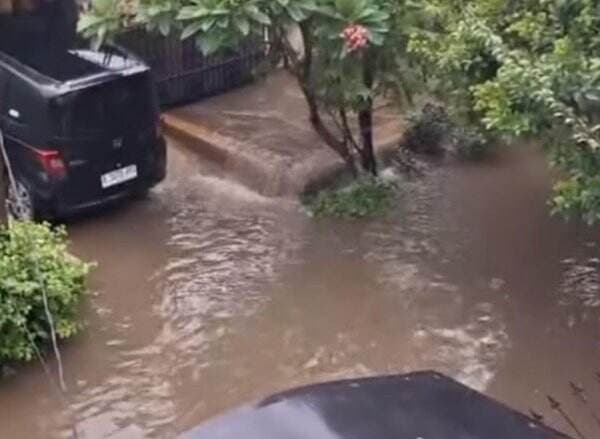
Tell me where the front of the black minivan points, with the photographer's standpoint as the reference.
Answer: facing away from the viewer and to the left of the viewer

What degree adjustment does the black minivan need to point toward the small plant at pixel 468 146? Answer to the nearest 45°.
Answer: approximately 135° to its right

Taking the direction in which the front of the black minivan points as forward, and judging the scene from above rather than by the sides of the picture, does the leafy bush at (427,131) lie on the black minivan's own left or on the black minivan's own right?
on the black minivan's own right

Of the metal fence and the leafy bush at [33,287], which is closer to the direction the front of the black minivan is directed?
the metal fence

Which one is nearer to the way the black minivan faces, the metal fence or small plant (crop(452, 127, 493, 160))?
the metal fence

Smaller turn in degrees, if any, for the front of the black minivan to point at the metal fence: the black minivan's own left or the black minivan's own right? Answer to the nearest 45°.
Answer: approximately 90° to the black minivan's own right

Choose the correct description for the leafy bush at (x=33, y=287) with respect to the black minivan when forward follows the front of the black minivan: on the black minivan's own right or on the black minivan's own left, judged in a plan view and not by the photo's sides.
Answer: on the black minivan's own left

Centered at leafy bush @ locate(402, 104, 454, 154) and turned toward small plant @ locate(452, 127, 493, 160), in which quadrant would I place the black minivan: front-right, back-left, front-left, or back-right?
back-right
